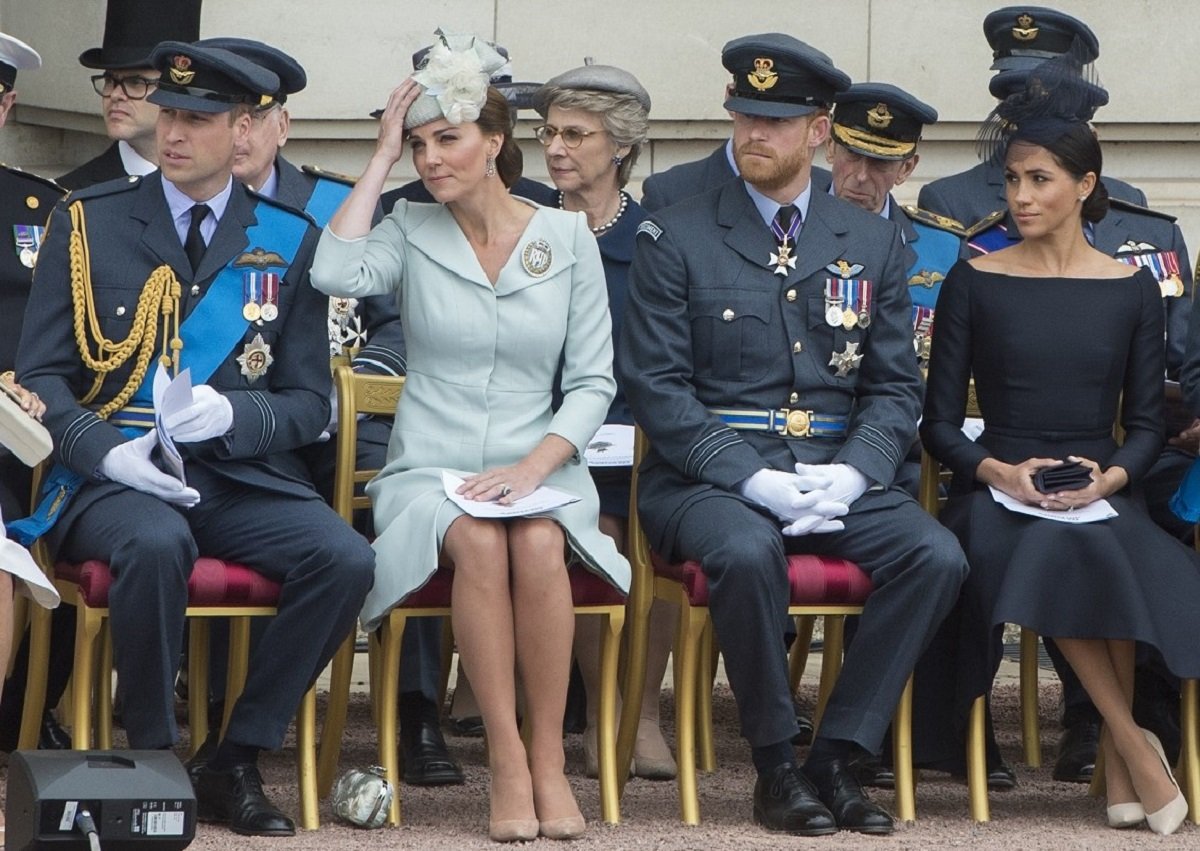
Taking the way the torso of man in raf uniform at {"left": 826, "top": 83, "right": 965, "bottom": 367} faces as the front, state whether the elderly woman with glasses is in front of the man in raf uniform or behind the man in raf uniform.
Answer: in front

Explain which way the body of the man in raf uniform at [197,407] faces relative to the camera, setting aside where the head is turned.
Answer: toward the camera

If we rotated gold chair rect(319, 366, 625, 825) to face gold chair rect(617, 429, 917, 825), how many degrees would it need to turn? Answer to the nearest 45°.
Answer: approximately 90° to its left

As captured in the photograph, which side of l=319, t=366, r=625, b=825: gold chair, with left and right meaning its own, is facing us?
front

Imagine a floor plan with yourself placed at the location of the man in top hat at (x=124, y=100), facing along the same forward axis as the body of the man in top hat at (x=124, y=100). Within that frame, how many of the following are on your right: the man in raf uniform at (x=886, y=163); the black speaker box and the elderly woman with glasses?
0

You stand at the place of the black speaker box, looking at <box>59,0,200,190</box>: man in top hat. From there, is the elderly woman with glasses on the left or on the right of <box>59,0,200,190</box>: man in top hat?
right

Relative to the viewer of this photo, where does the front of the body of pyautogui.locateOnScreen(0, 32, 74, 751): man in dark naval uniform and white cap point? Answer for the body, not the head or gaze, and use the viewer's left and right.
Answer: facing the viewer

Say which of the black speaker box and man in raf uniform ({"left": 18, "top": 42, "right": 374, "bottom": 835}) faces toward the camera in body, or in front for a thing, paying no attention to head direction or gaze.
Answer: the man in raf uniform

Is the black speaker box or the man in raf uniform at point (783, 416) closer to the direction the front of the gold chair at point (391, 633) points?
the black speaker box

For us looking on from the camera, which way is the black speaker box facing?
facing away from the viewer

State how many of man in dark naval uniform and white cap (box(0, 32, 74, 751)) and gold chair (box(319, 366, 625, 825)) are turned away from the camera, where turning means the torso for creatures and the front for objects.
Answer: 0

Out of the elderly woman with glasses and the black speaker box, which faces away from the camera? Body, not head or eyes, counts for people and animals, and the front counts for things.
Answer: the black speaker box

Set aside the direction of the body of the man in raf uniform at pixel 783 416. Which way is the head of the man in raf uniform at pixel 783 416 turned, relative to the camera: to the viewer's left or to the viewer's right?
to the viewer's left

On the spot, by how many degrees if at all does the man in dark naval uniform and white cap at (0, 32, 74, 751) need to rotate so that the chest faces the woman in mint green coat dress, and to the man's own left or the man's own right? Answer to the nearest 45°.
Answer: approximately 45° to the man's own left
